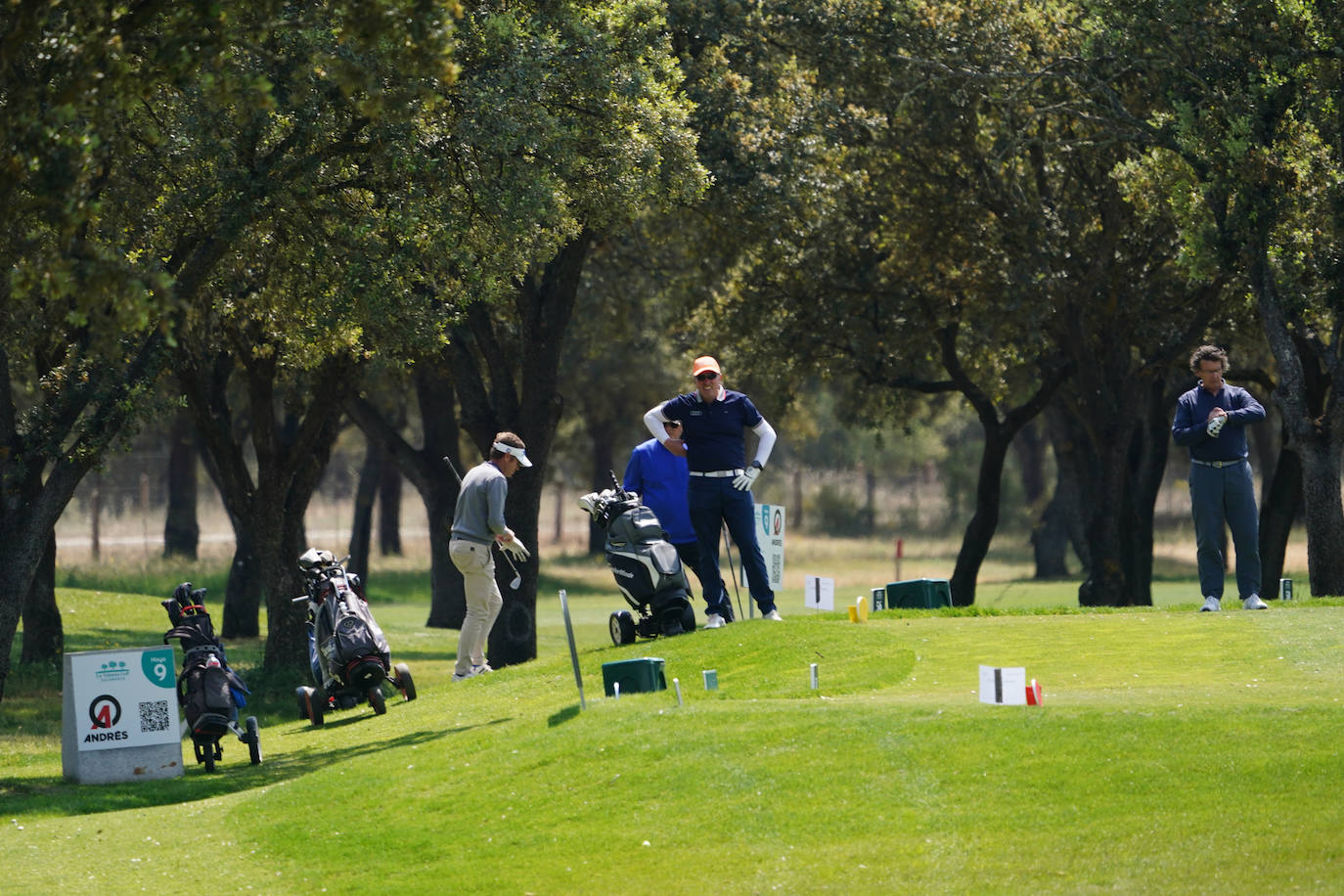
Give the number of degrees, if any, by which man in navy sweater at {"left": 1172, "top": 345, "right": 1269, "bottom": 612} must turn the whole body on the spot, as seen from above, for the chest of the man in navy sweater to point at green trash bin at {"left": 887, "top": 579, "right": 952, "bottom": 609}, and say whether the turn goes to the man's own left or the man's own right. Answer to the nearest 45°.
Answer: approximately 135° to the man's own right

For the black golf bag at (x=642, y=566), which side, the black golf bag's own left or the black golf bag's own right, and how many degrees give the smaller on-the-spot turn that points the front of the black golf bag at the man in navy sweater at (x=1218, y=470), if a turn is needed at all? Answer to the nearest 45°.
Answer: approximately 45° to the black golf bag's own left

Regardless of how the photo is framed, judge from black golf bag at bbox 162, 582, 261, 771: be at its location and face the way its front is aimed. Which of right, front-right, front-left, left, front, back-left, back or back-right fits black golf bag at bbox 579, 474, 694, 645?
left

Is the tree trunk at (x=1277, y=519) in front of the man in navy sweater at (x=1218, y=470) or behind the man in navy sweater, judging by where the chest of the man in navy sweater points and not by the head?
behind

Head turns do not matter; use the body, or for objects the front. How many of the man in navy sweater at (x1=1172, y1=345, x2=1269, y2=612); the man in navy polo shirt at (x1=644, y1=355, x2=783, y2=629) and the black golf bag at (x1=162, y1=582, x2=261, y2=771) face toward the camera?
3

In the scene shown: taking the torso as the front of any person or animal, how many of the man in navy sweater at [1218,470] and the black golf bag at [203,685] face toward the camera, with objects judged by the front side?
2

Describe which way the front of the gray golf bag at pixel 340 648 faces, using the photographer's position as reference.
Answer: facing the viewer and to the right of the viewer

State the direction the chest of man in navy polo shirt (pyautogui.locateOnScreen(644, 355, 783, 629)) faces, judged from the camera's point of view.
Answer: toward the camera

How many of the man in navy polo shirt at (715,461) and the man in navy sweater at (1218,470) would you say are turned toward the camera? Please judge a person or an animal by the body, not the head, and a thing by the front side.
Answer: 2

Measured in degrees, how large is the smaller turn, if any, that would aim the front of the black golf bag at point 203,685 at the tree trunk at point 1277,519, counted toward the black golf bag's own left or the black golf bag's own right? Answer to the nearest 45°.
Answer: approximately 135° to the black golf bag's own left

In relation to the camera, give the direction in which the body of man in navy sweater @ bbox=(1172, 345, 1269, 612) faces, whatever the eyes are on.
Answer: toward the camera
